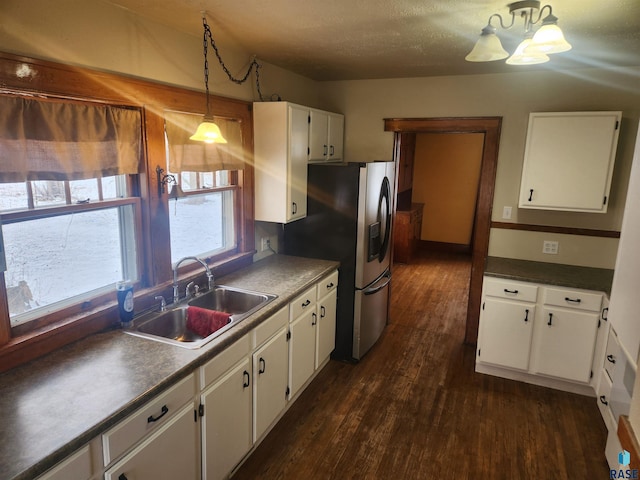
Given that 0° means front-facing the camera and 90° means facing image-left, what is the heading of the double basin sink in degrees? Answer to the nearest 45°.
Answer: approximately 315°

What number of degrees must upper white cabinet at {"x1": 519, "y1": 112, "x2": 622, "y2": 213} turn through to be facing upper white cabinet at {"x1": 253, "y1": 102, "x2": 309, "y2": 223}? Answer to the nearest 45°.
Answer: approximately 45° to its right

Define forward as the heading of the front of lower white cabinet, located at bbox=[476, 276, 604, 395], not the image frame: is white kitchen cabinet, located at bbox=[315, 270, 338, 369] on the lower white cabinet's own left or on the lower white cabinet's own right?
on the lower white cabinet's own right

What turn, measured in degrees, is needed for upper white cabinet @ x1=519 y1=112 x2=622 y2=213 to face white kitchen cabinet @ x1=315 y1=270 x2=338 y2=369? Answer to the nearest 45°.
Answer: approximately 45° to its right

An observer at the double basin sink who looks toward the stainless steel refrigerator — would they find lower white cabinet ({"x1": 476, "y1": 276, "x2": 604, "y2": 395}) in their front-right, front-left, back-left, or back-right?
front-right

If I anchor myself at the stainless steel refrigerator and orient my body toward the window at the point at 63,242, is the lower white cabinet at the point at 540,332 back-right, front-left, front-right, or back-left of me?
back-left

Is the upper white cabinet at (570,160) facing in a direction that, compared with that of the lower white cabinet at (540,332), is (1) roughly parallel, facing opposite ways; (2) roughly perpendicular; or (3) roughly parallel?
roughly parallel

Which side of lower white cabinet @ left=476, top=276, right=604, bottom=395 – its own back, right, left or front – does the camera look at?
front

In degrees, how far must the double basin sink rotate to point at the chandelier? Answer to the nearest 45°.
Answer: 0° — it already faces it

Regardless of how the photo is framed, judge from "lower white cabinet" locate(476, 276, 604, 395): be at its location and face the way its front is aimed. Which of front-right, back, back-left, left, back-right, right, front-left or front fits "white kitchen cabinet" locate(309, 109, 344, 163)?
right

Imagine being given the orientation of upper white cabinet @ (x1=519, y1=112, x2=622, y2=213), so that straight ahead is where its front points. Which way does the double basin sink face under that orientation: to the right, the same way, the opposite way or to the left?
to the left

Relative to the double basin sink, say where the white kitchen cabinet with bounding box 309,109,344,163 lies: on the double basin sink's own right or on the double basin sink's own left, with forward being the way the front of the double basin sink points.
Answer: on the double basin sink's own left

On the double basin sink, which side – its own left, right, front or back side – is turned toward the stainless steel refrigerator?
left

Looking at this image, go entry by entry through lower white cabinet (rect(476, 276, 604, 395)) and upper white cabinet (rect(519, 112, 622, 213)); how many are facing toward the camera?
2

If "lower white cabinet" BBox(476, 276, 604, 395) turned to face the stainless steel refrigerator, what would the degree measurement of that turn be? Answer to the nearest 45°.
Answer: approximately 90° to its right
